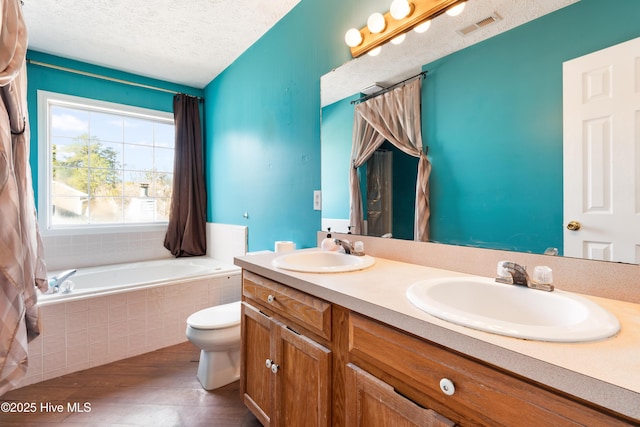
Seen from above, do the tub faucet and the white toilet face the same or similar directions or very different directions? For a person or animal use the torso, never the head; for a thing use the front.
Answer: very different directions

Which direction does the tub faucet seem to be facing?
to the viewer's right

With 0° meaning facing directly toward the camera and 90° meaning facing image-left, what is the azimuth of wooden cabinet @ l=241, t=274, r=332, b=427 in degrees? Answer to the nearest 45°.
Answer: approximately 45°

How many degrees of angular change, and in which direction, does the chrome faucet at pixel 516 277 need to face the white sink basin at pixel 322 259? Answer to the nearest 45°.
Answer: approximately 45° to its right

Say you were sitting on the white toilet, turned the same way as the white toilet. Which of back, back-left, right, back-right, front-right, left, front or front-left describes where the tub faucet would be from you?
right

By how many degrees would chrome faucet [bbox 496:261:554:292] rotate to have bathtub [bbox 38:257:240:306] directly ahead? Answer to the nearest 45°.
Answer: approximately 45° to its right

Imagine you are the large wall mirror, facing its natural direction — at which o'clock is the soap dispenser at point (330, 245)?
The soap dispenser is roughly at 2 o'clock from the large wall mirror.

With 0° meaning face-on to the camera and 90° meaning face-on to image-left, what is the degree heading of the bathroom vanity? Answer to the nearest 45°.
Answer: approximately 45°

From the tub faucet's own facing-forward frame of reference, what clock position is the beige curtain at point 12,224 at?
The beige curtain is roughly at 3 o'clock from the tub faucet.

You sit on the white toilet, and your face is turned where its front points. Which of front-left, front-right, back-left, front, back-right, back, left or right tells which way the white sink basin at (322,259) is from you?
left

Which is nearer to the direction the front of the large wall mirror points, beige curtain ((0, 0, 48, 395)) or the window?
the beige curtain
